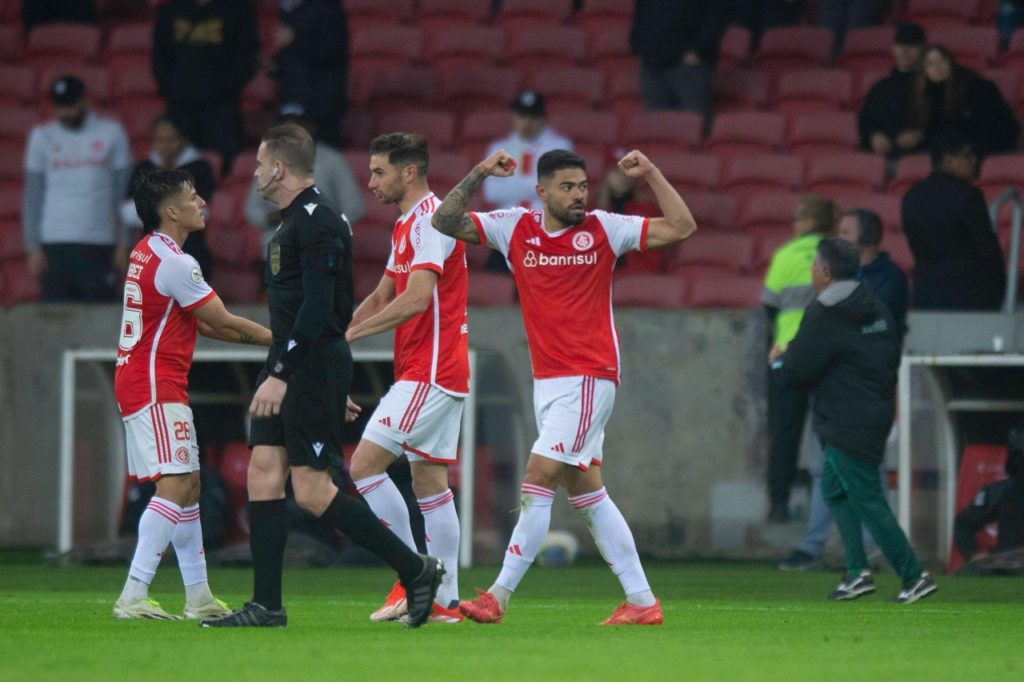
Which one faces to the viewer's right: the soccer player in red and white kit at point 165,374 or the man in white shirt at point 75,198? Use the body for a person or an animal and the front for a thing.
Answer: the soccer player in red and white kit

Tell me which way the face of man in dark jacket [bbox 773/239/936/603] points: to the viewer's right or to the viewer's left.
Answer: to the viewer's left

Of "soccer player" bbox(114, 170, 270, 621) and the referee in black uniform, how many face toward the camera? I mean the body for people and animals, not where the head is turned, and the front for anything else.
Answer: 0

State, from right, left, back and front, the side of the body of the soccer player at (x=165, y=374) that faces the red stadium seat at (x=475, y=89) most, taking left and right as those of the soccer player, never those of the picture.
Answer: left

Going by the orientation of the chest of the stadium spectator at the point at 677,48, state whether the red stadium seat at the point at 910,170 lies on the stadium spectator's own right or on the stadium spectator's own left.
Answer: on the stadium spectator's own left

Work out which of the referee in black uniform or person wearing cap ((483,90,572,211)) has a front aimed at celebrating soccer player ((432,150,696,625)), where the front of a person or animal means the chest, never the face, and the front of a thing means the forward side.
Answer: the person wearing cap

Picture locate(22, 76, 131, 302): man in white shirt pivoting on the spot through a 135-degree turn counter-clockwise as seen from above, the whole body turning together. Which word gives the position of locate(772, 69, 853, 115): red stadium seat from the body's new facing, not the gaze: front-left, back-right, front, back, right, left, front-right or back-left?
front-right

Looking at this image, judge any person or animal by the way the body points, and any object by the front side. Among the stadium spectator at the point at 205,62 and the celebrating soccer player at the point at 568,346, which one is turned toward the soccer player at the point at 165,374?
the stadium spectator

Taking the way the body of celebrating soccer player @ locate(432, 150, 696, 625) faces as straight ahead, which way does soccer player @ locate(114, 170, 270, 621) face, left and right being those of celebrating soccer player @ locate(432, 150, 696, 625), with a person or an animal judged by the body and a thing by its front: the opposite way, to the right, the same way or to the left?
to the left

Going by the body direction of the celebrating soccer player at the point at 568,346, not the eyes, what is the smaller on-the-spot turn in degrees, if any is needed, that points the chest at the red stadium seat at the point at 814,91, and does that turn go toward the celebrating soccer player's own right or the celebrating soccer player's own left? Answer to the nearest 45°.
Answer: approximately 180°

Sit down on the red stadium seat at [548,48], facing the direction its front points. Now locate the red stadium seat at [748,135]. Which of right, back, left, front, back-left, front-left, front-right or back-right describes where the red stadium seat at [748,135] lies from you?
front-left

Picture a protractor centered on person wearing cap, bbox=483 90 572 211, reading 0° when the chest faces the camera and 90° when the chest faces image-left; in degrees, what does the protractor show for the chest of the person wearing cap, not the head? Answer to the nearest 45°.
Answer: approximately 0°

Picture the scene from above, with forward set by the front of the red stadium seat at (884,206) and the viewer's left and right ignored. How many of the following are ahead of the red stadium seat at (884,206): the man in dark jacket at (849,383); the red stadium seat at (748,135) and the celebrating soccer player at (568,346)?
2

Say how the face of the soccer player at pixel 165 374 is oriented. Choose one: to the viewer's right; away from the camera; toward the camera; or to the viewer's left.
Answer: to the viewer's right
